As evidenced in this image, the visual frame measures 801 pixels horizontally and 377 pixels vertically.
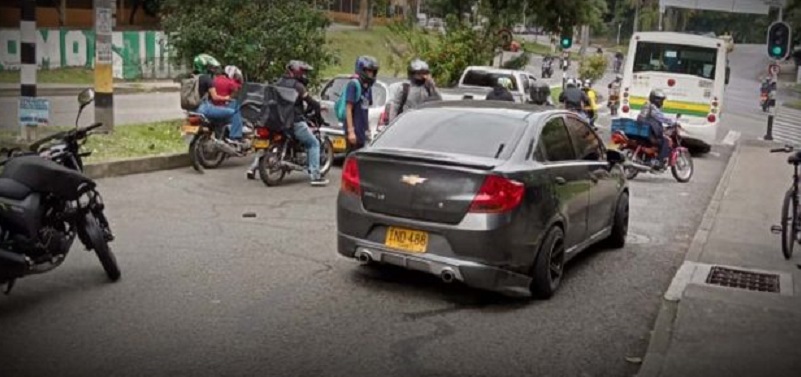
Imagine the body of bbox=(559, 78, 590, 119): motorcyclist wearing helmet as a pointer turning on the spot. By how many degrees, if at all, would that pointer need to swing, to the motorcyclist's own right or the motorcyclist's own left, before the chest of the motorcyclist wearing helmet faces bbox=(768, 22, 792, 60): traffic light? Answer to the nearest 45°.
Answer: approximately 45° to the motorcyclist's own right

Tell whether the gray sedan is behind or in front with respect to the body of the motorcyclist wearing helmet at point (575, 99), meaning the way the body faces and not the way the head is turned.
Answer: behind

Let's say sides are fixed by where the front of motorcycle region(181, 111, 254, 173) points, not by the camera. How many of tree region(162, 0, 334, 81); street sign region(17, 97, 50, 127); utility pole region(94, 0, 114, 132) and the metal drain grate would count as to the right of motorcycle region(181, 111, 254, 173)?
1

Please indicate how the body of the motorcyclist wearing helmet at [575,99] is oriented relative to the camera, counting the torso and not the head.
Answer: away from the camera

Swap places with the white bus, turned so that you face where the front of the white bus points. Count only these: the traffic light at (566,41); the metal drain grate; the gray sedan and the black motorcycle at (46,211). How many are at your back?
3

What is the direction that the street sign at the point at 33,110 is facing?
toward the camera

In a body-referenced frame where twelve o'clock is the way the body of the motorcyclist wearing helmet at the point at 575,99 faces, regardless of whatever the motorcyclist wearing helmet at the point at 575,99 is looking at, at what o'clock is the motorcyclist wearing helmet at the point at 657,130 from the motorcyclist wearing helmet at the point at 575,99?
the motorcyclist wearing helmet at the point at 657,130 is roughly at 5 o'clock from the motorcyclist wearing helmet at the point at 575,99.

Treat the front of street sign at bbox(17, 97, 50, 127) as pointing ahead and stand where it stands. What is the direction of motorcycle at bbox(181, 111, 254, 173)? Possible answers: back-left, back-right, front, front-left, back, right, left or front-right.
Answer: left

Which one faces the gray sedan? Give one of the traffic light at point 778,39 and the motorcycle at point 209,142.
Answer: the traffic light

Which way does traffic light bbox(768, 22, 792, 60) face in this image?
toward the camera
